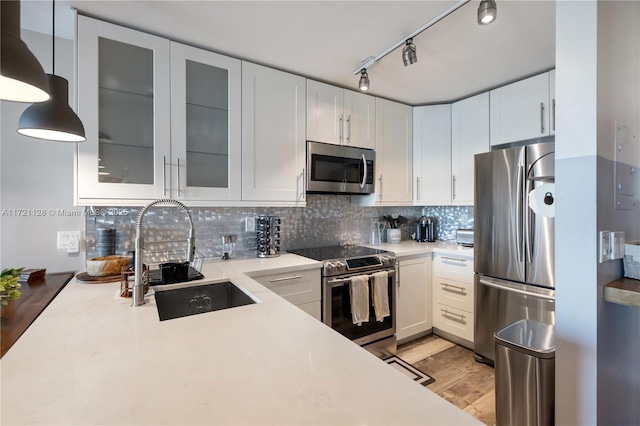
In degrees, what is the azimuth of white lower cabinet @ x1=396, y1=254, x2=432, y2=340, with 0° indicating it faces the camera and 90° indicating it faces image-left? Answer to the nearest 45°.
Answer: approximately 315°

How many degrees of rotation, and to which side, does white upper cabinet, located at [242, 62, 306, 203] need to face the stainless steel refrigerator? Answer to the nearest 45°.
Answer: approximately 45° to its left

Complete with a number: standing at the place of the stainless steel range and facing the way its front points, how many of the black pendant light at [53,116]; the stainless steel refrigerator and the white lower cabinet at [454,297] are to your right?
1

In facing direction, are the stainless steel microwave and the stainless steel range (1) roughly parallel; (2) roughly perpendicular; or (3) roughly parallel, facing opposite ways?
roughly parallel

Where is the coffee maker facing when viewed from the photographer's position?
facing the viewer

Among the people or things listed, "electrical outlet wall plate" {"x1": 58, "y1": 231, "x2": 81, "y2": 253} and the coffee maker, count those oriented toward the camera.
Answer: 2

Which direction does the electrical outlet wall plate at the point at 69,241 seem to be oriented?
toward the camera

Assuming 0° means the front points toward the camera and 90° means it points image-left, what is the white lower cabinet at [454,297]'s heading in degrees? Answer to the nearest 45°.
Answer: approximately 45°

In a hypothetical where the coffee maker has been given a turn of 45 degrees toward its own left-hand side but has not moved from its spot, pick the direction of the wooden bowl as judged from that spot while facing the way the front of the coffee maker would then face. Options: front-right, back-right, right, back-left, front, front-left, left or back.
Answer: right
